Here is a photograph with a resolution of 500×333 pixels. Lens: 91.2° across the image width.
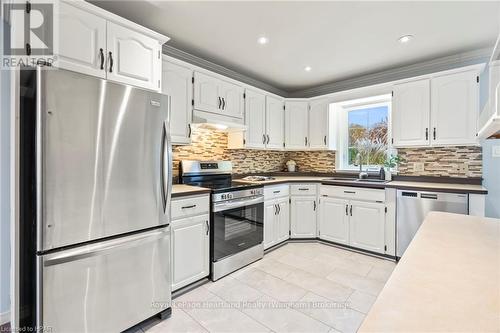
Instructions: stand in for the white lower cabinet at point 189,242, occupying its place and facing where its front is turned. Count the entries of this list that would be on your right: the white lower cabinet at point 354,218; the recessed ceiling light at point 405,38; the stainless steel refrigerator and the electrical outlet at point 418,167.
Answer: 1

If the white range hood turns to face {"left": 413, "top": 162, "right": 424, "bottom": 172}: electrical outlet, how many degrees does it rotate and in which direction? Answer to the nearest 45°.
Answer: approximately 45° to its left

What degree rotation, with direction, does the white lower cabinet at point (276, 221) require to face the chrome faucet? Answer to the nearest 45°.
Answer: approximately 45° to its left

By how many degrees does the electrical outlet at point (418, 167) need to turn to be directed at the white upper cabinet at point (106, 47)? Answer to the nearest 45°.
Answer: approximately 45° to its right

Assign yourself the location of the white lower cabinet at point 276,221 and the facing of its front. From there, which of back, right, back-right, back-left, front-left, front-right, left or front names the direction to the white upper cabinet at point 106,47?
right

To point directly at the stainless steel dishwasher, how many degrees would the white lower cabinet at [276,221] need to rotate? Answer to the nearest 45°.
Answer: approximately 45° to its left

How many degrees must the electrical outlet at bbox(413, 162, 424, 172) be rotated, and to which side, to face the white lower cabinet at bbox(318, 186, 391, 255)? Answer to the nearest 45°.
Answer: approximately 45° to its right

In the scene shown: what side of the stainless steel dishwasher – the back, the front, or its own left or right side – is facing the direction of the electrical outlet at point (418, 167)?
back

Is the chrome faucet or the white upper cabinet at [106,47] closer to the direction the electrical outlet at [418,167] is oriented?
the white upper cabinet

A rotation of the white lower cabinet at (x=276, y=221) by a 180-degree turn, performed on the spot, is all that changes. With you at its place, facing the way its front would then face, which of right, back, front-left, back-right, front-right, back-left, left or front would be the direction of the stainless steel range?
left

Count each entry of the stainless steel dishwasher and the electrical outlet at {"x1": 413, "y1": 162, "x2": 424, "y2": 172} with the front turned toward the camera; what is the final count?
2

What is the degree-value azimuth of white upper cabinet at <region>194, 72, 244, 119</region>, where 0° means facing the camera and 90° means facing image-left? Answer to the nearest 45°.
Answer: approximately 315°

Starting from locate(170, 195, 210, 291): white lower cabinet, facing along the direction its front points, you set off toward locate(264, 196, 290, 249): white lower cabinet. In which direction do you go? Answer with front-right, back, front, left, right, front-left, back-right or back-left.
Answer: left

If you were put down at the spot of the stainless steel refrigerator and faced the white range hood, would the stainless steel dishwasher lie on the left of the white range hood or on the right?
right

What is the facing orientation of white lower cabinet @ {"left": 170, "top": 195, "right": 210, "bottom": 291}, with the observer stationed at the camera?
facing the viewer and to the right of the viewer
